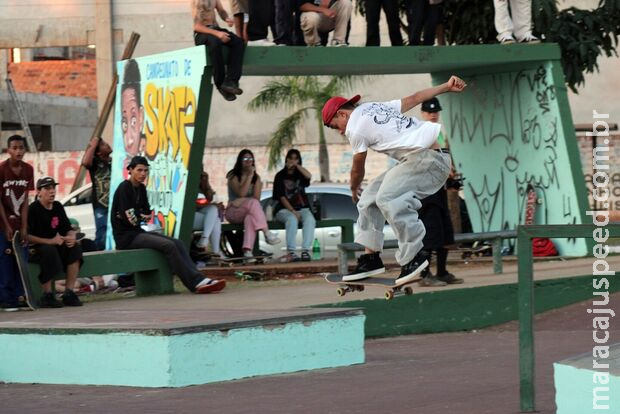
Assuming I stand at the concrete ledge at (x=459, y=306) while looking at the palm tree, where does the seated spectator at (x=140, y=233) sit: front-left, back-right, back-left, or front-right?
front-left

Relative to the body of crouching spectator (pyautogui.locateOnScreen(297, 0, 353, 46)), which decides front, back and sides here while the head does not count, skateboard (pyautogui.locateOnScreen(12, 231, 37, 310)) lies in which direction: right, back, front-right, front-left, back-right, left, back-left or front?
front-right

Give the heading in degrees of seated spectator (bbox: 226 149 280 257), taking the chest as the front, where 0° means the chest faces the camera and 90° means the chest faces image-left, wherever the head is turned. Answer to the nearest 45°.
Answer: approximately 315°

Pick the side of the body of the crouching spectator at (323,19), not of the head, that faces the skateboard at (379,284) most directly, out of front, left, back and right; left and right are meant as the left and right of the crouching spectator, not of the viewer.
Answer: front

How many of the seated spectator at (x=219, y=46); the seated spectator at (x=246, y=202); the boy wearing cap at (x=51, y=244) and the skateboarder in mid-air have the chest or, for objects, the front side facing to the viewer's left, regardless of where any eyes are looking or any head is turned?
1

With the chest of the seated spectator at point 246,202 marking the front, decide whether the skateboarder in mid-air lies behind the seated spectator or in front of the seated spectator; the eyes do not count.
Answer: in front

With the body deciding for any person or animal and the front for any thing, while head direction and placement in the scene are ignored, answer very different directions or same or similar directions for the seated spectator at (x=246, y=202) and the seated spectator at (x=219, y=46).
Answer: same or similar directions

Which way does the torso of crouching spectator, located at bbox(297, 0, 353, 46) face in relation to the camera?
toward the camera

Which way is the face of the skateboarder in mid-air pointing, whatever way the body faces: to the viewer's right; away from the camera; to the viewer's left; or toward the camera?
to the viewer's left

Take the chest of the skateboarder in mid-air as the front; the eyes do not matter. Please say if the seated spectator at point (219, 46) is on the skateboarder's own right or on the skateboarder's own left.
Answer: on the skateboarder's own right

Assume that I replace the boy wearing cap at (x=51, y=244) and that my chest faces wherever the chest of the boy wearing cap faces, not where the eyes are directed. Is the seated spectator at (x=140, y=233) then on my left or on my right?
on my left

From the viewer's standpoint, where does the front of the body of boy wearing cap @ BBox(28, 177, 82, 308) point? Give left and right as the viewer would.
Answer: facing the viewer and to the right of the viewer

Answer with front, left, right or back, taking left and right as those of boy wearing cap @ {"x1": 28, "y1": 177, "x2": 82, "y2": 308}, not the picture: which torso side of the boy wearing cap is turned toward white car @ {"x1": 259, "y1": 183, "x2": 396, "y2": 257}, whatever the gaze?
left
